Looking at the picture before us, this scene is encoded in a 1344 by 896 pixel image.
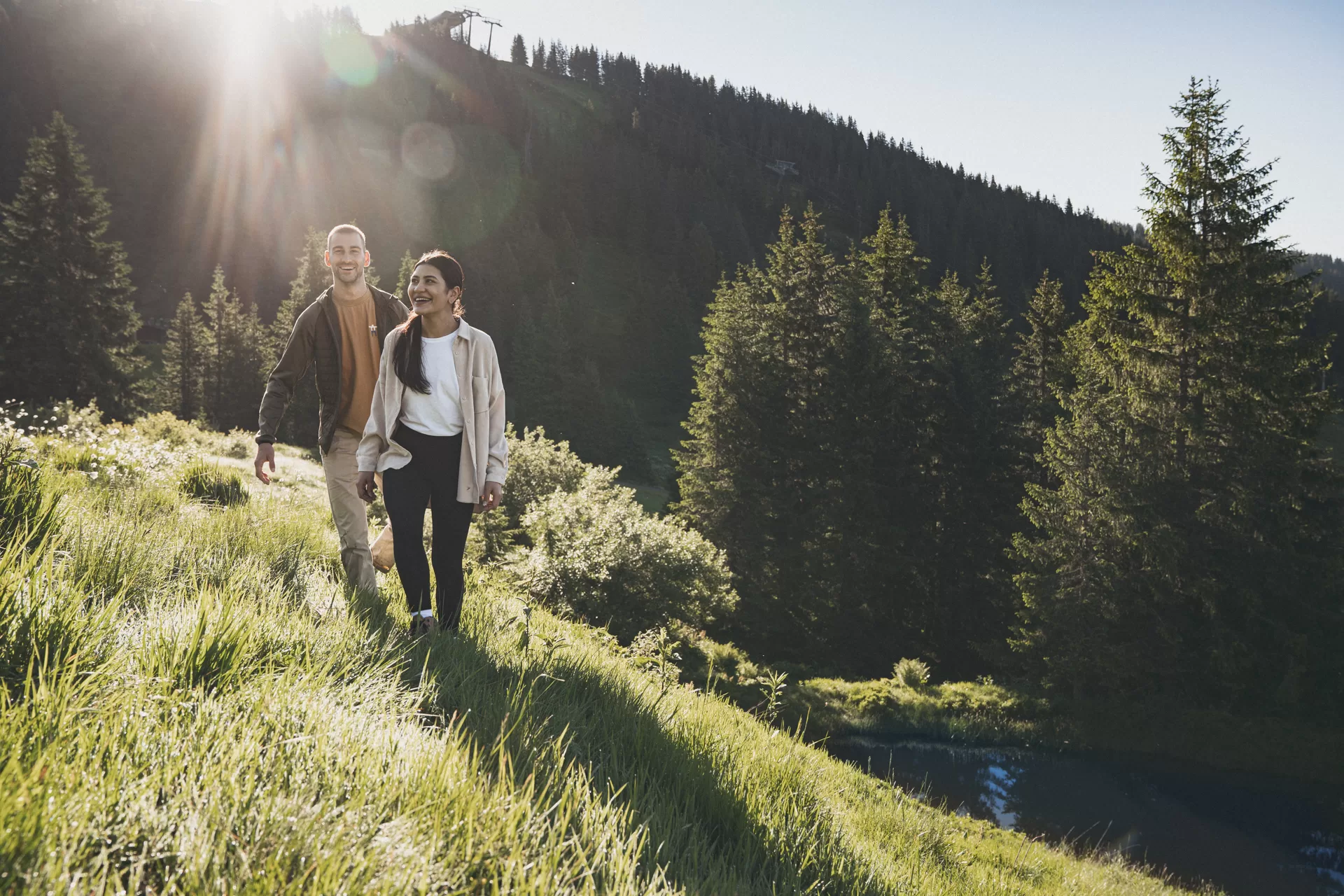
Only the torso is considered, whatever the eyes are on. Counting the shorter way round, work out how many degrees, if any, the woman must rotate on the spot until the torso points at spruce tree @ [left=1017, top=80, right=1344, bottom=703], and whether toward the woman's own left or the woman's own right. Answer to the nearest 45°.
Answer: approximately 135° to the woman's own left

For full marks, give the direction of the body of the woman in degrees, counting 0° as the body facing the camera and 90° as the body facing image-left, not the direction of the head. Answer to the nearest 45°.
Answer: approximately 0°

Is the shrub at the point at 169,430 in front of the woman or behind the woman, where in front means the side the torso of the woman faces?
behind

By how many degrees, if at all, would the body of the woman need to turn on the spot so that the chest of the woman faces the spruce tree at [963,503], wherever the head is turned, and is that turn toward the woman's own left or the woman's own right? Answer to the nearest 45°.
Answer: approximately 135° to the woman's own left
